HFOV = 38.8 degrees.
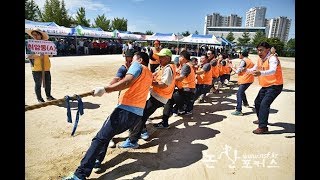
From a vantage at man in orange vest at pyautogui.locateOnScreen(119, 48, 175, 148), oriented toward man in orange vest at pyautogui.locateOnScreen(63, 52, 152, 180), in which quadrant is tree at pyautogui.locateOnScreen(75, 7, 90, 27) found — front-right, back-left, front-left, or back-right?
back-right

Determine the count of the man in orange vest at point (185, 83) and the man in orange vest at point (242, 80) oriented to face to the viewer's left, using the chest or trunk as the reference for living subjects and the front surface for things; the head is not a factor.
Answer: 2

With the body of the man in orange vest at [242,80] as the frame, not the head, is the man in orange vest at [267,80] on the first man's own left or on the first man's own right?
on the first man's own left

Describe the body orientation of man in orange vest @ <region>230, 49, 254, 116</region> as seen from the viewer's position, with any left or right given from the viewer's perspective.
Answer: facing to the left of the viewer

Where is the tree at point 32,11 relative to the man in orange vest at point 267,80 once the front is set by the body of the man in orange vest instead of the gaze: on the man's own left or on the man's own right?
on the man's own right

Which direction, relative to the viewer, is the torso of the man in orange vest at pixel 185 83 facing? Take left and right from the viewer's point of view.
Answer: facing to the left of the viewer

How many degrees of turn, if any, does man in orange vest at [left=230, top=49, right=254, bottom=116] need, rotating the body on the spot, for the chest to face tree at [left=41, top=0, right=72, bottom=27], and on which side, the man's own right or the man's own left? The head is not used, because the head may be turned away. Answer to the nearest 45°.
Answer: approximately 45° to the man's own right

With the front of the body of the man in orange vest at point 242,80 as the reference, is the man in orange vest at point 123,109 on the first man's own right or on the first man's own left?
on the first man's own left
